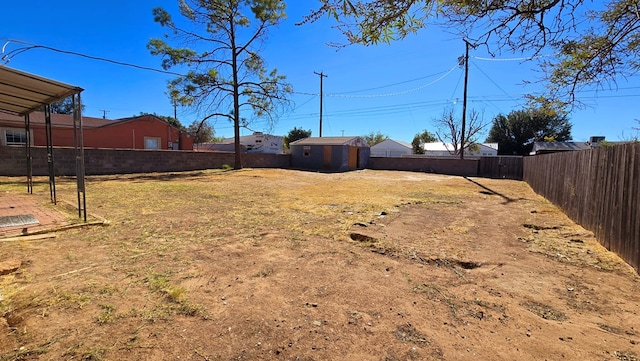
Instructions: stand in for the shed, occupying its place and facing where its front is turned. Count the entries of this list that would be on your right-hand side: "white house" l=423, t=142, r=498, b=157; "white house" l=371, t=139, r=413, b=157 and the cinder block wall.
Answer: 1

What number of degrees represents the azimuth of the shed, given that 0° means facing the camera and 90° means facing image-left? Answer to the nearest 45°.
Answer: approximately 315°

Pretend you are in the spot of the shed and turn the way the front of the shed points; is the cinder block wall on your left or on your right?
on your right

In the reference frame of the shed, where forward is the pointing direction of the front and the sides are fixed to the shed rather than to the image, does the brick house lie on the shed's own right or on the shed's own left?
on the shed's own right

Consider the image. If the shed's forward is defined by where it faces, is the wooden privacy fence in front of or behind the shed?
in front

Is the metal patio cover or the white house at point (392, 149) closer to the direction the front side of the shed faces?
the metal patio cover

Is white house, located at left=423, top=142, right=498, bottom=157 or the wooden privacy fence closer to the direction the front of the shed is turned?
the wooden privacy fence

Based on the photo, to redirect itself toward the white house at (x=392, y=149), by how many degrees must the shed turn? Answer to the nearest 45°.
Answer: approximately 90° to its left

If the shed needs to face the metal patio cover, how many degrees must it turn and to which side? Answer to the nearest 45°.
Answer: approximately 45° to its right

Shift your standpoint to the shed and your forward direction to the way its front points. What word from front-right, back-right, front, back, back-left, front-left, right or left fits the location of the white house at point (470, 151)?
left
